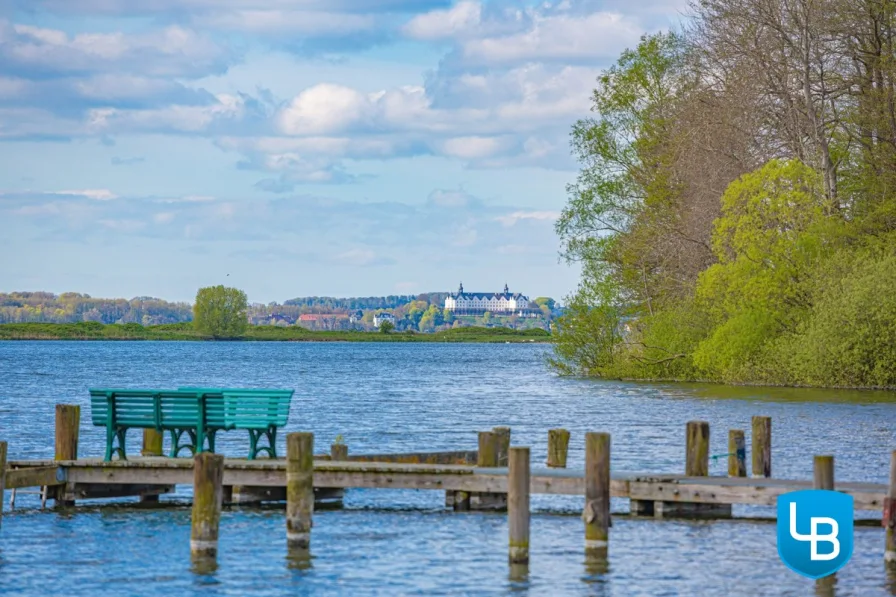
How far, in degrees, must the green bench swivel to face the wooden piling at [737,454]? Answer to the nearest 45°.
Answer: approximately 90° to its right

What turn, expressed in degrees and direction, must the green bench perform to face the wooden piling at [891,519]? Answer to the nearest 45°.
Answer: approximately 135° to its right

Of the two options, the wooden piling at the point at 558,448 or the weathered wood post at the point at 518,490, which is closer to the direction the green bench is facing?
the wooden piling

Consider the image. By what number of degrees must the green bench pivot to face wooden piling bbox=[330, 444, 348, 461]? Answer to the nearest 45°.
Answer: approximately 45° to its right

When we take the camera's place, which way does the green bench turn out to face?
facing away from the viewer

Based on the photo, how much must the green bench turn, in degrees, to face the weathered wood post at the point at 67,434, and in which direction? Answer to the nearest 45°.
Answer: approximately 45° to its left

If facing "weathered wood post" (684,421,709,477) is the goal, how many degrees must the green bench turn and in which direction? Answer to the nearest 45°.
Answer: approximately 90° to its right

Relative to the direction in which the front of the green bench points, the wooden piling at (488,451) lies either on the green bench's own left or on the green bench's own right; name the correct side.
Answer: on the green bench's own right
